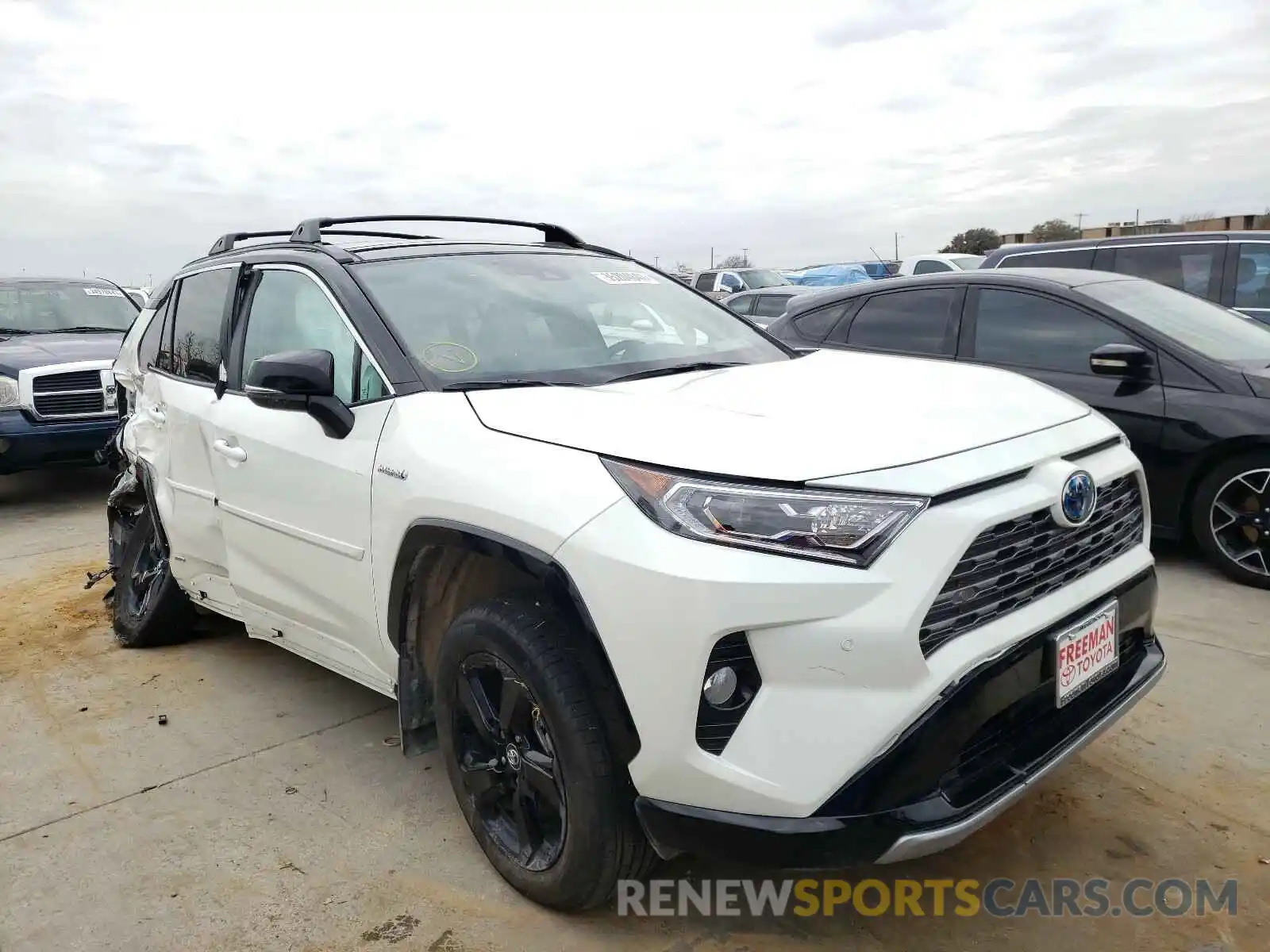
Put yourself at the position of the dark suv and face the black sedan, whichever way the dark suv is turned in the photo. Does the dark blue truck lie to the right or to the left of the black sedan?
right

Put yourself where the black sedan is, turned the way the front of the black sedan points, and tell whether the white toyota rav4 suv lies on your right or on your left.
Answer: on your right

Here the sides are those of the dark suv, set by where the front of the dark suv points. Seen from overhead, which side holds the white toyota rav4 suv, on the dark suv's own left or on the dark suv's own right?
on the dark suv's own right

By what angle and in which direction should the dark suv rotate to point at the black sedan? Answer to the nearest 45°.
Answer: approximately 90° to its right

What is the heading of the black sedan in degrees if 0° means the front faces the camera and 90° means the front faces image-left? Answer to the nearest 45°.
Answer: approximately 315°

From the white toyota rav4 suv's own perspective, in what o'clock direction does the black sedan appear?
The black sedan is roughly at 9 o'clock from the white toyota rav4 suv.

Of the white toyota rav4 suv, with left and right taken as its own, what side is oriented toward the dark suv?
left

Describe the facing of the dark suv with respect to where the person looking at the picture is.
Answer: facing to the right of the viewer

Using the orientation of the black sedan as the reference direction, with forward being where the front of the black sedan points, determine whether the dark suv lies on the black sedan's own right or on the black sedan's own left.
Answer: on the black sedan's own left
